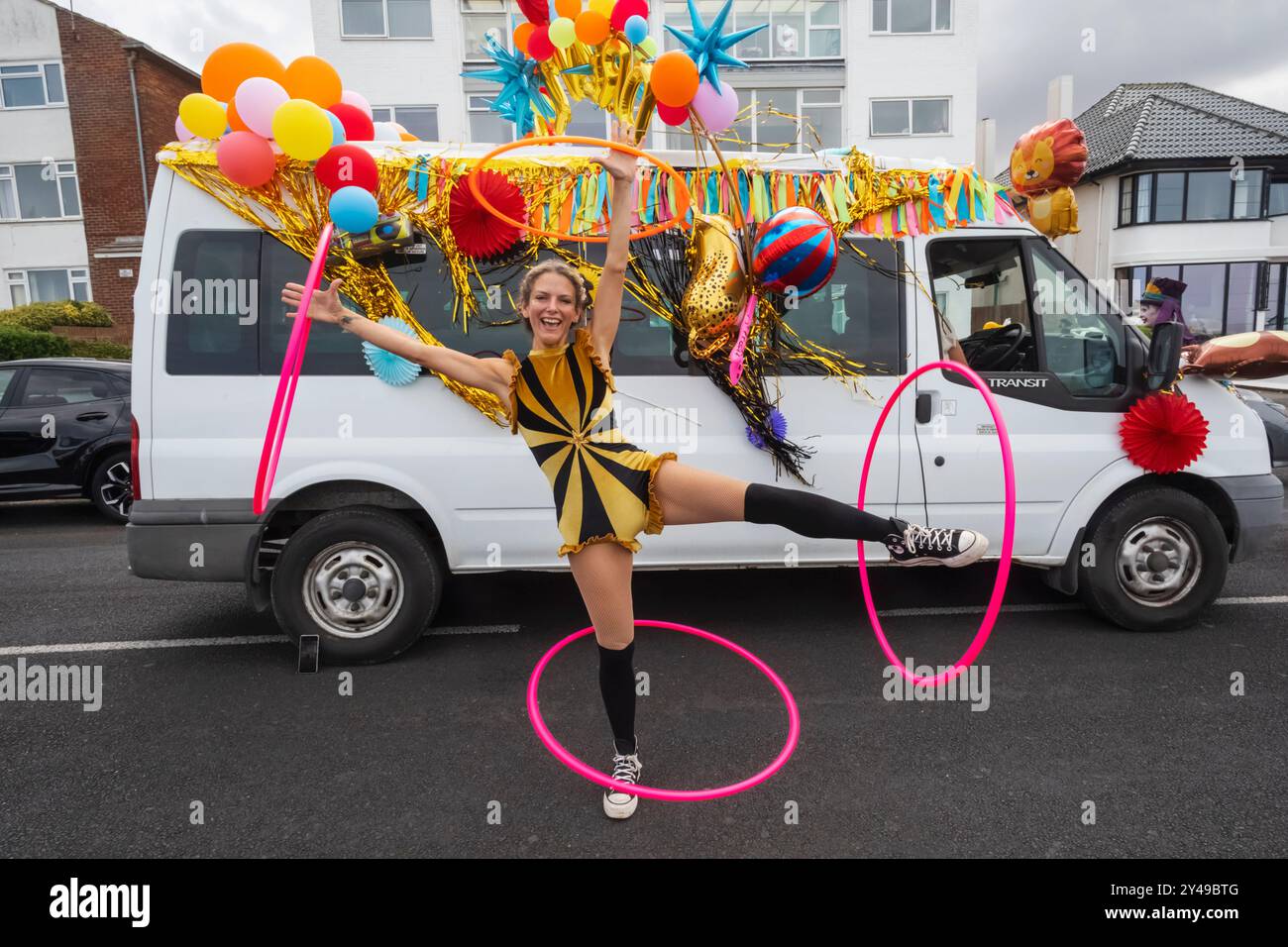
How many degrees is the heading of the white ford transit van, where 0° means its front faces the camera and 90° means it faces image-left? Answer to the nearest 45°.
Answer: approximately 270°

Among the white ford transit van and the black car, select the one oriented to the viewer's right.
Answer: the white ford transit van

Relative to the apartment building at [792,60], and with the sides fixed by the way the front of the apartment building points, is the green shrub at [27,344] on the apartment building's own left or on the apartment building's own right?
on the apartment building's own right

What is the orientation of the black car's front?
to the viewer's left

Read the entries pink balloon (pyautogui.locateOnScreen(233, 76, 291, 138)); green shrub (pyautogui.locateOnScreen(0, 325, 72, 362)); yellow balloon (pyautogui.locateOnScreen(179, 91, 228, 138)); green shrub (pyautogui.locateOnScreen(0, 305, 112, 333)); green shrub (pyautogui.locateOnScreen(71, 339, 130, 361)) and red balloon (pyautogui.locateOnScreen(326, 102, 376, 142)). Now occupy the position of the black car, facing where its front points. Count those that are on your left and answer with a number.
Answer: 3

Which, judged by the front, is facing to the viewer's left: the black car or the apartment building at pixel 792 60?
the black car

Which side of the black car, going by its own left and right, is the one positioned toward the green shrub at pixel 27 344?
right
